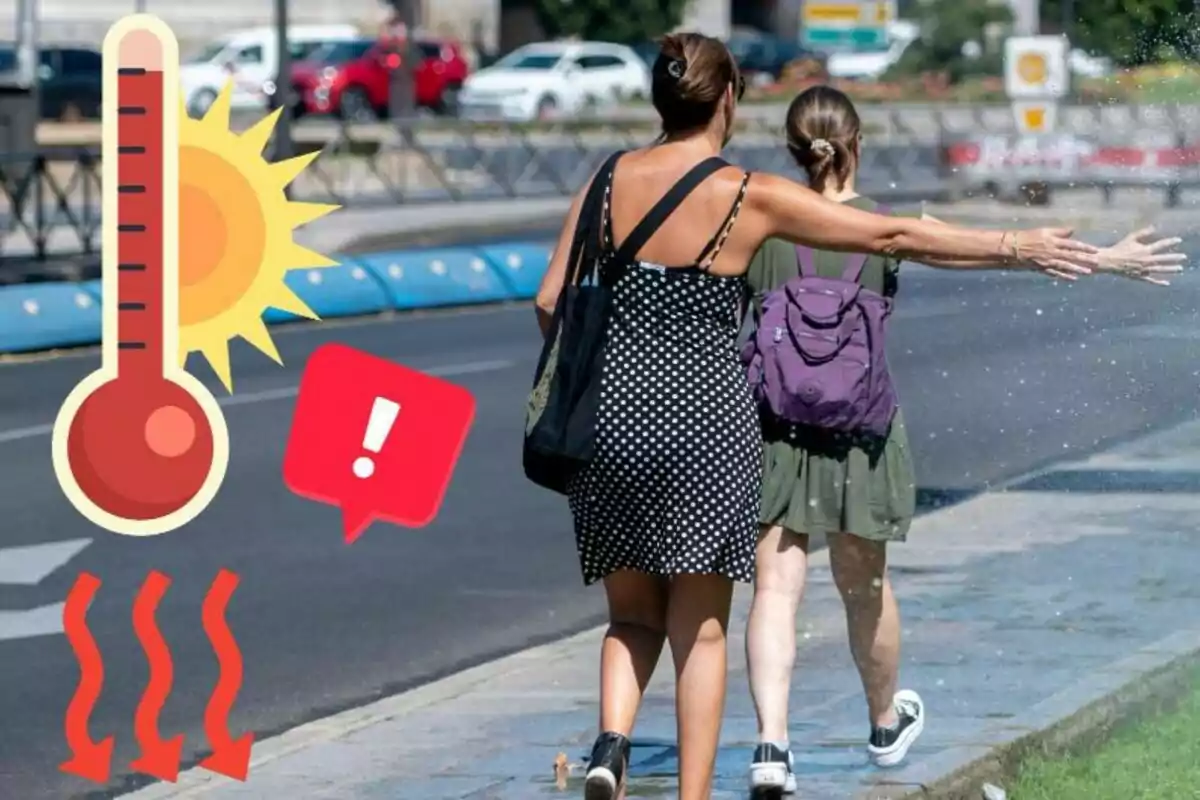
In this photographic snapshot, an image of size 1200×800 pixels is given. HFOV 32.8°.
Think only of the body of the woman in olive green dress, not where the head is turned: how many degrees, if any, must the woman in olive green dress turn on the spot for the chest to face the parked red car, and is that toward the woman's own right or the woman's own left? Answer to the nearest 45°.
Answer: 0° — they already face it

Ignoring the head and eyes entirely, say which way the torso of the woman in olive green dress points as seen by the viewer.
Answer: away from the camera

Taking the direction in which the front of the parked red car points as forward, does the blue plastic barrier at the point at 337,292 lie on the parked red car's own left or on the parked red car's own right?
on the parked red car's own left

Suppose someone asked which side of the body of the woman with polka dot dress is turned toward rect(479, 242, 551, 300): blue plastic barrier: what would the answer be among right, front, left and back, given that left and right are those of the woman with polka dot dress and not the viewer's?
front

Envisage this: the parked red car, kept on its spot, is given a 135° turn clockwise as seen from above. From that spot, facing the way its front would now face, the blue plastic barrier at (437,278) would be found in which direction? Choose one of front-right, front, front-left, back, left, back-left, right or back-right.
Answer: back

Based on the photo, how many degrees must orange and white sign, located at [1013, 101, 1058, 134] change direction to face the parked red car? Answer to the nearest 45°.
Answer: approximately 135° to its right

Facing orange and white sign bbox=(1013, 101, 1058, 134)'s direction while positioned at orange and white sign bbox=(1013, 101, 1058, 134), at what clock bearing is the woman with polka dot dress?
The woman with polka dot dress is roughly at 12 o'clock from the orange and white sign.

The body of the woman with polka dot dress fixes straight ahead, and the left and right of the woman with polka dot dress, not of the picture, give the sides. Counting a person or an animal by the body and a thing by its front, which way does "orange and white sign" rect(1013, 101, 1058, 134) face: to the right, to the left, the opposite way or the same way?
the opposite way

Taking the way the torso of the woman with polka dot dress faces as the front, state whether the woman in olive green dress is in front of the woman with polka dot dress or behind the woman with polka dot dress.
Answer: in front

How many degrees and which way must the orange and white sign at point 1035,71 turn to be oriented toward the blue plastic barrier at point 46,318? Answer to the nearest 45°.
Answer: approximately 45° to its right

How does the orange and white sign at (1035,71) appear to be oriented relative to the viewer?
toward the camera

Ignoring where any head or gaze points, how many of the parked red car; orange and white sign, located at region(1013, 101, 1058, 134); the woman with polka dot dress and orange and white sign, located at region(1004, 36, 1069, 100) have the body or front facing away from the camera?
1

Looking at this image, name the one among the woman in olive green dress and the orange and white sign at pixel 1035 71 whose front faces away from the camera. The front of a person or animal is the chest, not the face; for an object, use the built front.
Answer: the woman in olive green dress

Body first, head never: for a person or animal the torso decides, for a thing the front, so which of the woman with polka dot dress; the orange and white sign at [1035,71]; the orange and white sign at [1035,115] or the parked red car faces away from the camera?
the woman with polka dot dress

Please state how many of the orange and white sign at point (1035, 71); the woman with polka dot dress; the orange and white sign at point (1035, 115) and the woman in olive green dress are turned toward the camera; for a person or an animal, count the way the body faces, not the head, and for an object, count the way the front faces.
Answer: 2

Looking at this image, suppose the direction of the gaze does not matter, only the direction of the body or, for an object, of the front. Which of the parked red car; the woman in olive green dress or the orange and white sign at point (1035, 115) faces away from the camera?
the woman in olive green dress
